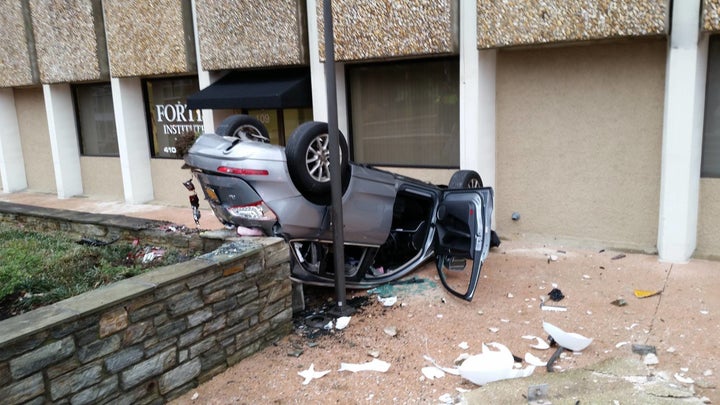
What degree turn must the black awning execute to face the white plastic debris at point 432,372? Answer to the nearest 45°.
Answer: approximately 45° to its left

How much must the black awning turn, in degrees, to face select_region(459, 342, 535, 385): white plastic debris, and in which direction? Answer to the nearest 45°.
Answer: approximately 45° to its left

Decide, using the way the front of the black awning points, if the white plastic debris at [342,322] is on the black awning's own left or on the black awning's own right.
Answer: on the black awning's own left

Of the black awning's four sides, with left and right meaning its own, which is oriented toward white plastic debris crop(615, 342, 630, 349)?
left

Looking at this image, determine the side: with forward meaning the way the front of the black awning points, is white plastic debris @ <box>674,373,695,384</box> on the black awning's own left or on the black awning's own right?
on the black awning's own left

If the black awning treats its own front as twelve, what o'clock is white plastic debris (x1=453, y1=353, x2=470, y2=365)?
The white plastic debris is roughly at 10 o'clock from the black awning.

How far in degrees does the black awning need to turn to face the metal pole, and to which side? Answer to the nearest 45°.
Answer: approximately 45° to its left

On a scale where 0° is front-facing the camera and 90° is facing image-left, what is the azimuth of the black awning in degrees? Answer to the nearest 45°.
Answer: approximately 45°

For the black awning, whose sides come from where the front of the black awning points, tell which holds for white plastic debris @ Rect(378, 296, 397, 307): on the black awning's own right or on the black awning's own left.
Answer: on the black awning's own left

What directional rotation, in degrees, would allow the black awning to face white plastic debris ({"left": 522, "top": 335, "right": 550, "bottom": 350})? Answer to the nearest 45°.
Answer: approximately 45° to its left

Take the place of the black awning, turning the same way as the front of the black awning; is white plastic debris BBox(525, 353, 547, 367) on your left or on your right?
on your left
